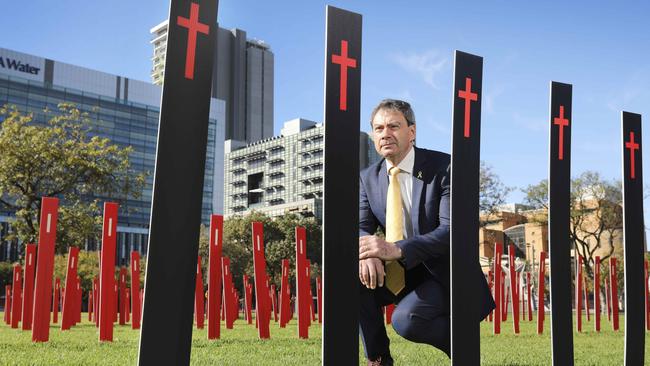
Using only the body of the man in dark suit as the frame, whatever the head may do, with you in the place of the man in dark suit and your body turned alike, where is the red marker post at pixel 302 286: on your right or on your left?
on your right

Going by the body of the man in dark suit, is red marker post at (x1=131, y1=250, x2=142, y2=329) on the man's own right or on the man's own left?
on the man's own right

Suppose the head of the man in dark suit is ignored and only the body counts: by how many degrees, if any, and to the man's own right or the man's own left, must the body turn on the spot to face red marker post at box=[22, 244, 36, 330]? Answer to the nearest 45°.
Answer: approximately 90° to the man's own right

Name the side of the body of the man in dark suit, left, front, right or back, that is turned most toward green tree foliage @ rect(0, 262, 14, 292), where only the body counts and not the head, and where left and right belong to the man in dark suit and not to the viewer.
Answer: right

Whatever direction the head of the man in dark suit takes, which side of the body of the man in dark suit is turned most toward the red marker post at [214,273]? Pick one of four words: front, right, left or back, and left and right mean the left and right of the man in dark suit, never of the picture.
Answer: right

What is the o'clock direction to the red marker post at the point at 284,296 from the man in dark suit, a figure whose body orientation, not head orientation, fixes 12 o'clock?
The red marker post is roughly at 4 o'clock from the man in dark suit.

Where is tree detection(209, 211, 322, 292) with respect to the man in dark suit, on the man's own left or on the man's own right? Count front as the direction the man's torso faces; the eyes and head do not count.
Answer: on the man's own right

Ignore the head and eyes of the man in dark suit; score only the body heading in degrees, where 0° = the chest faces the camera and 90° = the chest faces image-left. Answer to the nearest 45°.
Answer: approximately 45°
